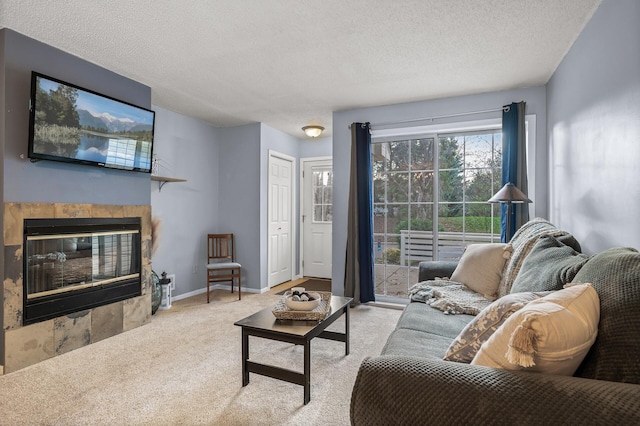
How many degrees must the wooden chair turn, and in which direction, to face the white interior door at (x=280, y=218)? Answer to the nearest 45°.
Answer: approximately 45° to its left

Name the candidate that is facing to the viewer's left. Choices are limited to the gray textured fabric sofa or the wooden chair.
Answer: the gray textured fabric sofa

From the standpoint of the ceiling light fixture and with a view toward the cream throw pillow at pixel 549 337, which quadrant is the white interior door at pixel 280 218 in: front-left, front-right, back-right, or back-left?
back-right

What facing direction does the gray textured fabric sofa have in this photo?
to the viewer's left

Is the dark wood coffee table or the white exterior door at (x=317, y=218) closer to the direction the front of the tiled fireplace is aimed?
the dark wood coffee table

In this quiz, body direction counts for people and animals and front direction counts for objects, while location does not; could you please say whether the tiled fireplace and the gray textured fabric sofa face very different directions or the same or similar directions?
very different directions

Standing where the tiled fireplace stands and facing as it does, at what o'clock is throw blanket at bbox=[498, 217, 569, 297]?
The throw blanket is roughly at 12 o'clock from the tiled fireplace.

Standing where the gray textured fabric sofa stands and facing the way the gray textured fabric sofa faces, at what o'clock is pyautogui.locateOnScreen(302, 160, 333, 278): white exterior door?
The white exterior door is roughly at 2 o'clock from the gray textured fabric sofa.

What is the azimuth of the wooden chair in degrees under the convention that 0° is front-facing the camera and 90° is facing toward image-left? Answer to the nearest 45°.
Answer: approximately 315°

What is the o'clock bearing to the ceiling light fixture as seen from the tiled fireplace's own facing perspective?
The ceiling light fixture is roughly at 10 o'clock from the tiled fireplace.
